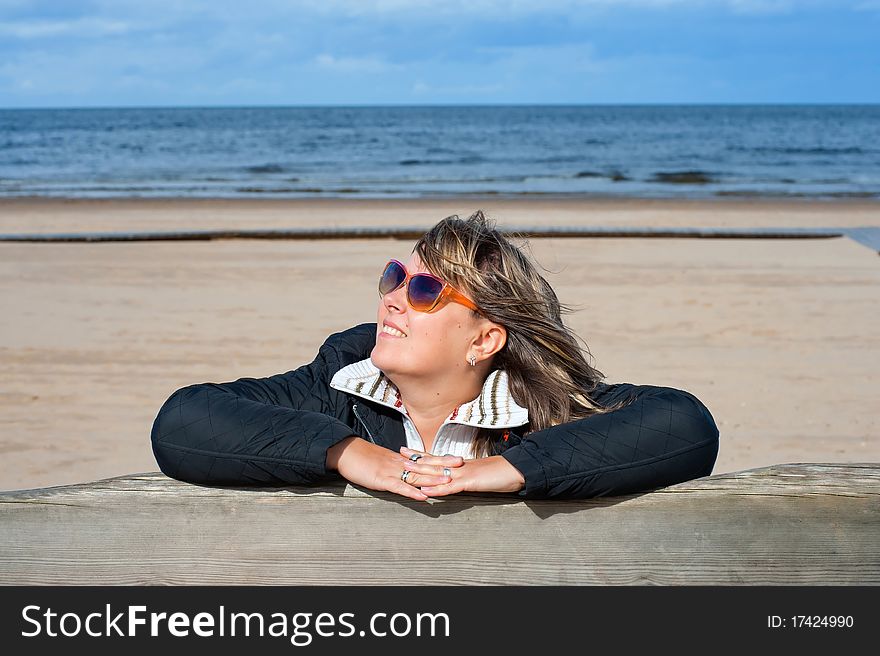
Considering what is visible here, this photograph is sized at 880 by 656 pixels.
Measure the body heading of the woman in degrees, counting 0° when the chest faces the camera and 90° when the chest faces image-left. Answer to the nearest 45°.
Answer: approximately 0°

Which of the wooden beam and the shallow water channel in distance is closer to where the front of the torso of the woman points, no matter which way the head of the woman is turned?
the wooden beam

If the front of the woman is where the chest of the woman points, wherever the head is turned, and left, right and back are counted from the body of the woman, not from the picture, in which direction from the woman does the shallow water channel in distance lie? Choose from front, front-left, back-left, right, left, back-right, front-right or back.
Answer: back

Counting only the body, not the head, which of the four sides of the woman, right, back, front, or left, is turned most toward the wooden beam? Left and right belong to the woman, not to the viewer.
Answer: front

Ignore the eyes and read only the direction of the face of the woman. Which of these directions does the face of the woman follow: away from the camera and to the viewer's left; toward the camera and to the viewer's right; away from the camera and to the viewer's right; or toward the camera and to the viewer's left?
toward the camera and to the viewer's left
